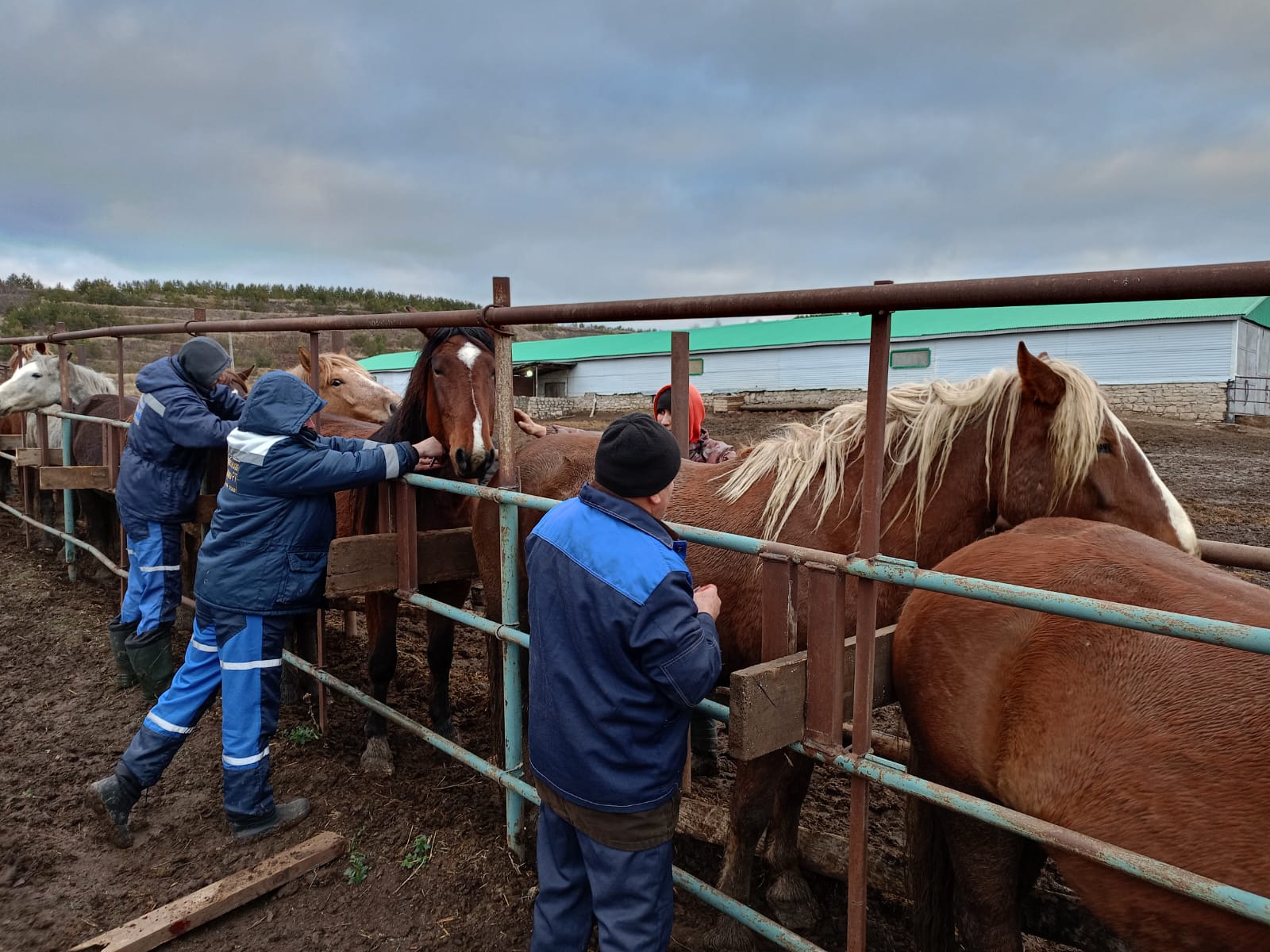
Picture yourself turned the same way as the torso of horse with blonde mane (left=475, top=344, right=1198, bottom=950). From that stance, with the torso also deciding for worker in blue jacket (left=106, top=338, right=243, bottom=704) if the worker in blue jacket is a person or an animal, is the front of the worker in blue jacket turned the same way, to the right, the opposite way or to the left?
to the left

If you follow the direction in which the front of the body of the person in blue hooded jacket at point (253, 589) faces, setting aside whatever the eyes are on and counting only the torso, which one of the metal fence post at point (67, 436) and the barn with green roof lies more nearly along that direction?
the barn with green roof

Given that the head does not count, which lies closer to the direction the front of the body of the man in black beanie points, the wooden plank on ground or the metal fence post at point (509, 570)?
the metal fence post

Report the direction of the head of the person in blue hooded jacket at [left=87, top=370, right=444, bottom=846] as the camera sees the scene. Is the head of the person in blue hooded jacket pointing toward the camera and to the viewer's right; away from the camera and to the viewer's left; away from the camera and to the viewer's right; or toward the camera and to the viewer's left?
away from the camera and to the viewer's right

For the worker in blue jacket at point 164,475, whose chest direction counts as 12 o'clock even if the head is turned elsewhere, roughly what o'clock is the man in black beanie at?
The man in black beanie is roughly at 4 o'clock from the worker in blue jacket.

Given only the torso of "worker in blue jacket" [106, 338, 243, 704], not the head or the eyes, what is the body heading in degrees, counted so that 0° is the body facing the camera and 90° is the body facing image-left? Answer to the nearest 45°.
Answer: approximately 225°

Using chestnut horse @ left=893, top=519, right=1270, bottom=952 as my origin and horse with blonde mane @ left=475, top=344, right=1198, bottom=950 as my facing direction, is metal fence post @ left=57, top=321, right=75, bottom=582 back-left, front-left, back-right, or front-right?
front-left

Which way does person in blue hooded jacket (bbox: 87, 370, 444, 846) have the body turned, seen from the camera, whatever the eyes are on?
to the viewer's right

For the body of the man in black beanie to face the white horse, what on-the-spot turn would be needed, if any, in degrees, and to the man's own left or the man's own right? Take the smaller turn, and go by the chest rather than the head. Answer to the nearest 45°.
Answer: approximately 90° to the man's own left

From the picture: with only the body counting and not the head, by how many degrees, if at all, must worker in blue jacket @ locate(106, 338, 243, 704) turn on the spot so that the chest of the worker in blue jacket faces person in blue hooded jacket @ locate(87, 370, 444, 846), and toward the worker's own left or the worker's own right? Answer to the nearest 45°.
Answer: approximately 135° to the worker's own right

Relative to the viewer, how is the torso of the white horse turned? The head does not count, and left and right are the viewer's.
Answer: facing to the left of the viewer

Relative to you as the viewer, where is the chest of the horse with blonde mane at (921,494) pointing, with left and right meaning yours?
facing to the right of the viewer

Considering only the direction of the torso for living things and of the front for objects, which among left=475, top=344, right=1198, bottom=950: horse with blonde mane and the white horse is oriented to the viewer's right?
the horse with blonde mane

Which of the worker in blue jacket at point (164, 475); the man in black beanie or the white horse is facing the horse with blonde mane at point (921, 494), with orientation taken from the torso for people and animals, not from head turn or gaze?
the man in black beanie

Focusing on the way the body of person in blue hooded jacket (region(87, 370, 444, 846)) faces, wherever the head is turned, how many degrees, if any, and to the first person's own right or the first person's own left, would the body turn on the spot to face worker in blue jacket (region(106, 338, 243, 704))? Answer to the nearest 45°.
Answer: approximately 90° to the first person's own left

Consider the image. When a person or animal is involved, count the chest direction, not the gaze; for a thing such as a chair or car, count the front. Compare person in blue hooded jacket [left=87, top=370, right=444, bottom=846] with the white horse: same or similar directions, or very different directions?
very different directions
